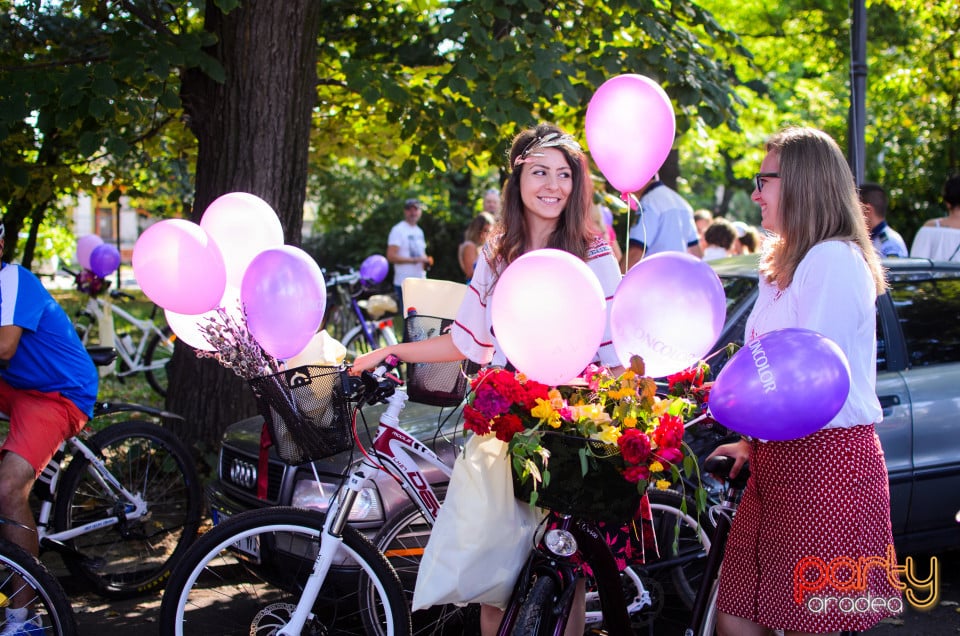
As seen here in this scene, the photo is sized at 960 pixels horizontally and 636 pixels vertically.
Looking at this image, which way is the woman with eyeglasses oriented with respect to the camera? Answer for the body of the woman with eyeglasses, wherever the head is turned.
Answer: to the viewer's left

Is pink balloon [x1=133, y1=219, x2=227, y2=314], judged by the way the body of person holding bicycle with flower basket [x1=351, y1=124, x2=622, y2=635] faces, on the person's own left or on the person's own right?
on the person's own right

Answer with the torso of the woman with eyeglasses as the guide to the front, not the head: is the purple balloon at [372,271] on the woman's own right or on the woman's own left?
on the woman's own right
